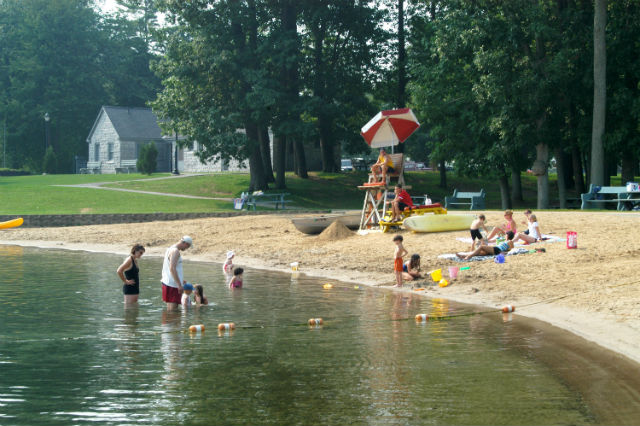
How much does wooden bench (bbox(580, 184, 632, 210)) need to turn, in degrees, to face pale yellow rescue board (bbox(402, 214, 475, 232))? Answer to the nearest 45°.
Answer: approximately 45° to its right

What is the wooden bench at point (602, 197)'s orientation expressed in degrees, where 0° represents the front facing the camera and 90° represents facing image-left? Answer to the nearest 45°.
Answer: approximately 0°

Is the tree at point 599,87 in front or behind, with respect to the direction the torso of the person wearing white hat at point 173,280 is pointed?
in front

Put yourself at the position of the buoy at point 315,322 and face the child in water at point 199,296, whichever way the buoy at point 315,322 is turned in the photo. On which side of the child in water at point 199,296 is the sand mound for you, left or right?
right

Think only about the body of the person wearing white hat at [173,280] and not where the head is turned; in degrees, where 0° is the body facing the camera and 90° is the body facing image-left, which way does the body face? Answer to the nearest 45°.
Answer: approximately 270°

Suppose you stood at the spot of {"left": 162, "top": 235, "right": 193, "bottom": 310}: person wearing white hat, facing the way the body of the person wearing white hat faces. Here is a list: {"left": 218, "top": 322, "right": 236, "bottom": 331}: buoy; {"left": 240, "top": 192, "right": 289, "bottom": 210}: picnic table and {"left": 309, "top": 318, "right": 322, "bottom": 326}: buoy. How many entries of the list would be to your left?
1

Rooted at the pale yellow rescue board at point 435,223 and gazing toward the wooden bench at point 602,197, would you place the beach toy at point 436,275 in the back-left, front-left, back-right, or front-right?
back-right
